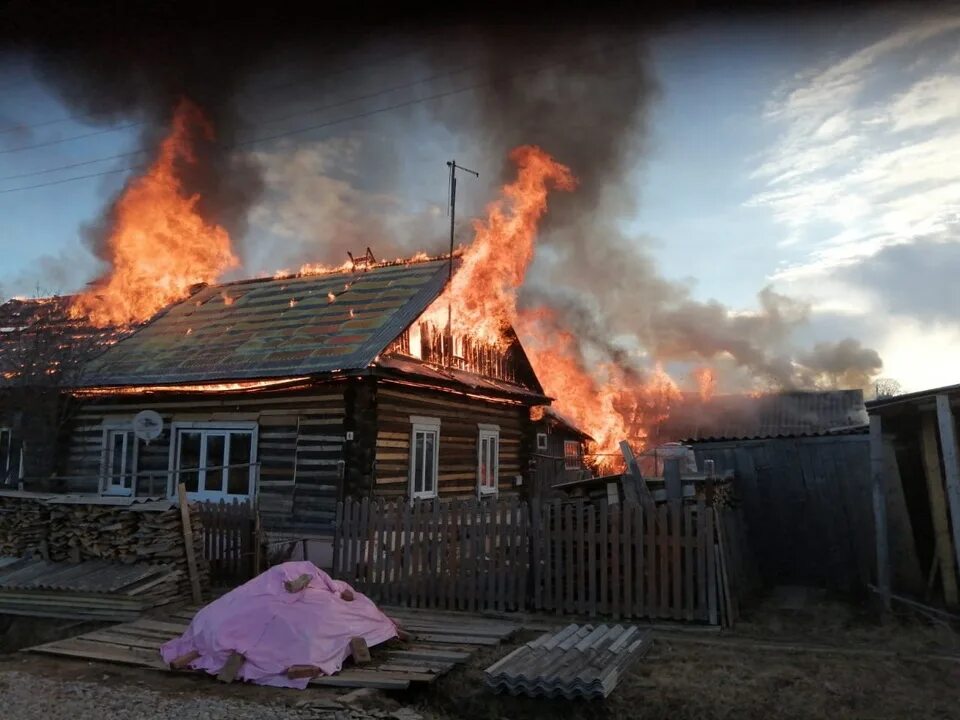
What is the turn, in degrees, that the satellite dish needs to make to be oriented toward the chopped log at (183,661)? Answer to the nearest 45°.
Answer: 0° — it already faces it

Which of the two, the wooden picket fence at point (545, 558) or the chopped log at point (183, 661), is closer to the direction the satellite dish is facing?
the chopped log

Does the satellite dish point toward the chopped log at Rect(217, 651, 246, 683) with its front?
yes

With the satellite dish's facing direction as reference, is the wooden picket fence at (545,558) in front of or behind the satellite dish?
in front

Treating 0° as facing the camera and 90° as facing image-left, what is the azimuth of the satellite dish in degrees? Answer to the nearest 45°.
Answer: approximately 0°

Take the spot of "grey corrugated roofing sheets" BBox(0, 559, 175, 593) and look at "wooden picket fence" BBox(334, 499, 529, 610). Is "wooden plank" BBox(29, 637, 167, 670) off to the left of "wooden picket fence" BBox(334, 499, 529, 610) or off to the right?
right

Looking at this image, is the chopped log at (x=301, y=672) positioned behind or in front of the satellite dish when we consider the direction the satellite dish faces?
in front

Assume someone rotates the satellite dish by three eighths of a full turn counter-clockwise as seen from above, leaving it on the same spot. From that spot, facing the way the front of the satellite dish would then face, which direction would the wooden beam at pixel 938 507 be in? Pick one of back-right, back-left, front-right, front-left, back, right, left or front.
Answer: right

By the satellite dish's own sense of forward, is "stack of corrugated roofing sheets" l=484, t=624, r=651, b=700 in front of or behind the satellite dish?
in front

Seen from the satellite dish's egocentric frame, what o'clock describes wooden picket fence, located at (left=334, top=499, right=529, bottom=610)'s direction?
The wooden picket fence is roughly at 11 o'clock from the satellite dish.

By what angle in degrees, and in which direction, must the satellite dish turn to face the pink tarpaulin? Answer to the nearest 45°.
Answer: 0° — it already faces it

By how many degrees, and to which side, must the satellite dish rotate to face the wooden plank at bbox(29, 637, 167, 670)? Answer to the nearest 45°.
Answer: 0° — it already faces it

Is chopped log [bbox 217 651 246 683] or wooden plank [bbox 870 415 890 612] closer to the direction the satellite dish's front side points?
the chopped log
